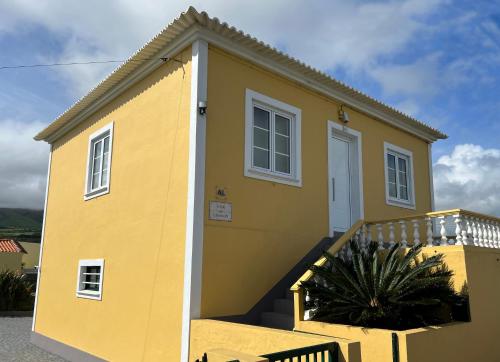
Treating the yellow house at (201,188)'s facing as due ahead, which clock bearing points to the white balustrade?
The white balustrade is roughly at 11 o'clock from the yellow house.

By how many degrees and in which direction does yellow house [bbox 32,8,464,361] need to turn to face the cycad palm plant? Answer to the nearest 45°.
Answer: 0° — it already faces it

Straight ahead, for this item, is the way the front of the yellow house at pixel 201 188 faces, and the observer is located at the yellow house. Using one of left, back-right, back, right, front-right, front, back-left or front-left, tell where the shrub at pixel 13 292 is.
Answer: back

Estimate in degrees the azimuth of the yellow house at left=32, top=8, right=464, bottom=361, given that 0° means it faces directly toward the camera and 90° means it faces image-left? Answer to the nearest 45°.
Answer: approximately 315°

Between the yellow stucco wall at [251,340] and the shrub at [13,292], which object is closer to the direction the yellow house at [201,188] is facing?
the yellow stucco wall
